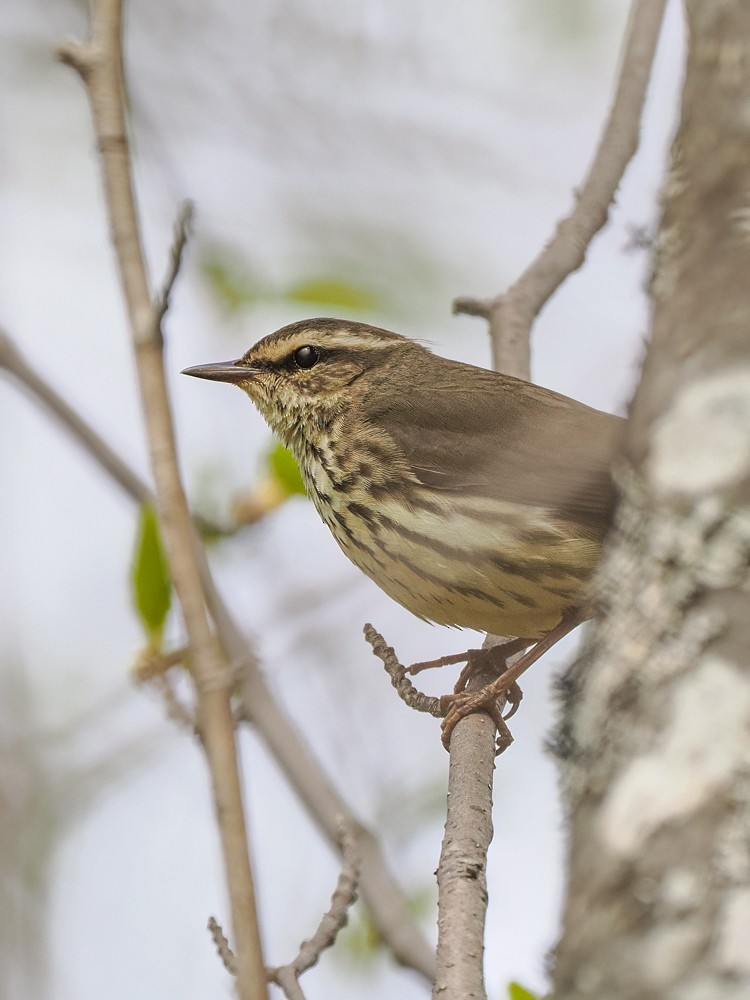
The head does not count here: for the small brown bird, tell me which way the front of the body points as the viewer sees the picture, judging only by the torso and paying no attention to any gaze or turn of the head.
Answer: to the viewer's left

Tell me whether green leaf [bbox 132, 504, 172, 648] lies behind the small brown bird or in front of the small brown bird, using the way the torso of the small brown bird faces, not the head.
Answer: in front
